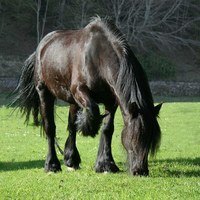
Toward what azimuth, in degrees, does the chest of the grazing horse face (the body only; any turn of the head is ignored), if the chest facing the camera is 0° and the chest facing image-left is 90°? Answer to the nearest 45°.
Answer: approximately 315°
